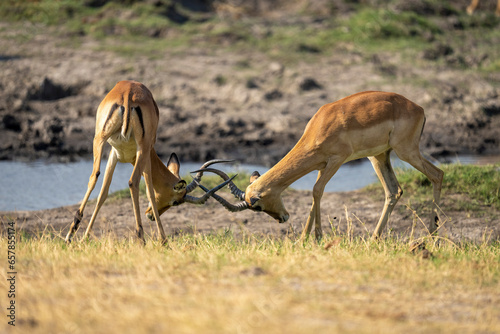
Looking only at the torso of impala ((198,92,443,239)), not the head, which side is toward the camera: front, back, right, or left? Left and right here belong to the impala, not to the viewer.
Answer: left

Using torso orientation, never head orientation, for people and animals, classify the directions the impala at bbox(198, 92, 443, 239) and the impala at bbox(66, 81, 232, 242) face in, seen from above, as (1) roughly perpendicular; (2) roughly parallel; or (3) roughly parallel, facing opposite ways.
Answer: roughly perpendicular

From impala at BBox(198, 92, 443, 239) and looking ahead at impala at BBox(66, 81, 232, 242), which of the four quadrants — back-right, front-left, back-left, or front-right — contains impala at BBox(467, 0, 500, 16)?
back-right

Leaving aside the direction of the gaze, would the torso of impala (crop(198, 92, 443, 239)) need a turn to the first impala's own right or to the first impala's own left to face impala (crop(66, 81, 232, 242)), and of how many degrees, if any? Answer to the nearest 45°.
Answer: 0° — it already faces it

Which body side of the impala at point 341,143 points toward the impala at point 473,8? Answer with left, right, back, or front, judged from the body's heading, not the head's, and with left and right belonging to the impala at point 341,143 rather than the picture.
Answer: right

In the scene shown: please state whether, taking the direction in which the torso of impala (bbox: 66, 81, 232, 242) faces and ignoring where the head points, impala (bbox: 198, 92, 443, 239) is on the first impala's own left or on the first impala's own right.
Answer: on the first impala's own right

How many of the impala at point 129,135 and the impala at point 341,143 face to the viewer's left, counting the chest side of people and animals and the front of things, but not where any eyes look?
1

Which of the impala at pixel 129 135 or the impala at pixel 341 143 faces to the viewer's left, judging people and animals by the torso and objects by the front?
the impala at pixel 341 143

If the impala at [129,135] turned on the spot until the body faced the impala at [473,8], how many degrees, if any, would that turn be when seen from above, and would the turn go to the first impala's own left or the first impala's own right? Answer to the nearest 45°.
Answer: approximately 45° to the first impala's own right

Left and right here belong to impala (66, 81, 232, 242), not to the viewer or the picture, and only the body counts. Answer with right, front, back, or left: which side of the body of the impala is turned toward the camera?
back
